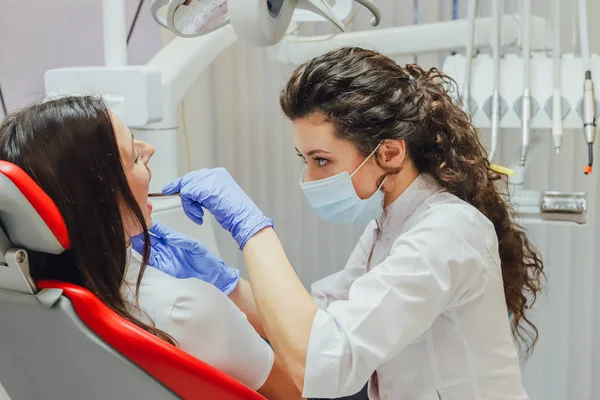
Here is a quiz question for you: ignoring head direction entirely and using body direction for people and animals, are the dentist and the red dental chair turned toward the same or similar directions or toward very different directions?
very different directions

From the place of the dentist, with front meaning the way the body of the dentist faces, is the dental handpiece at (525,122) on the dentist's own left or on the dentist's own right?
on the dentist's own right

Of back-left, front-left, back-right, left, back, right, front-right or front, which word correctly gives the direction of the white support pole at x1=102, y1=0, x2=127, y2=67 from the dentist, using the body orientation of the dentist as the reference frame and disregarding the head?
front-right

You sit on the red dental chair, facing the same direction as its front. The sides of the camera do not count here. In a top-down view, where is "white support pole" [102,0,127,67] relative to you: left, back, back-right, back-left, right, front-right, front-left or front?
left

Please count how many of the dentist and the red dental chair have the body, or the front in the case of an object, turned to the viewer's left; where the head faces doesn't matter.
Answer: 1

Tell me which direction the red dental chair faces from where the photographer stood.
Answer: facing to the right of the viewer

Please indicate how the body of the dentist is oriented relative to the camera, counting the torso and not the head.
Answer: to the viewer's left

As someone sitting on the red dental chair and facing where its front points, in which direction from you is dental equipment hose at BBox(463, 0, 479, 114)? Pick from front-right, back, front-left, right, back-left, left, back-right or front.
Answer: front-left

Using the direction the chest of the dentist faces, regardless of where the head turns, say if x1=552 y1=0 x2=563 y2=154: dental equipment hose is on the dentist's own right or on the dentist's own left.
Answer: on the dentist's own right
